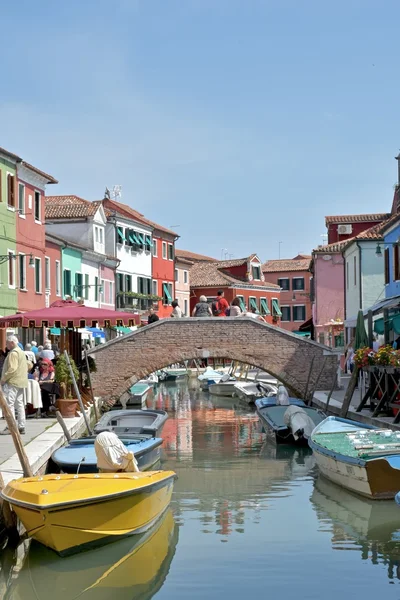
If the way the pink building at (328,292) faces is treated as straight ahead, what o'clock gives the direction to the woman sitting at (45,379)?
The woman sitting is roughly at 11 o'clock from the pink building.

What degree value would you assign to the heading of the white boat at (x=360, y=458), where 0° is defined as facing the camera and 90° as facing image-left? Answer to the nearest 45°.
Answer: approximately 135°

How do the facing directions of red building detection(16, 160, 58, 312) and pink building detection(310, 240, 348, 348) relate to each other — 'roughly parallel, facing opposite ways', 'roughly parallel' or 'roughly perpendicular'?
roughly perpendicular

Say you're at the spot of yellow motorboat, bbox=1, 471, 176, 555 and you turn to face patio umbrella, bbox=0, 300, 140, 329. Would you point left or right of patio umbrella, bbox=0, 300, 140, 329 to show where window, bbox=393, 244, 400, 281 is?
right
